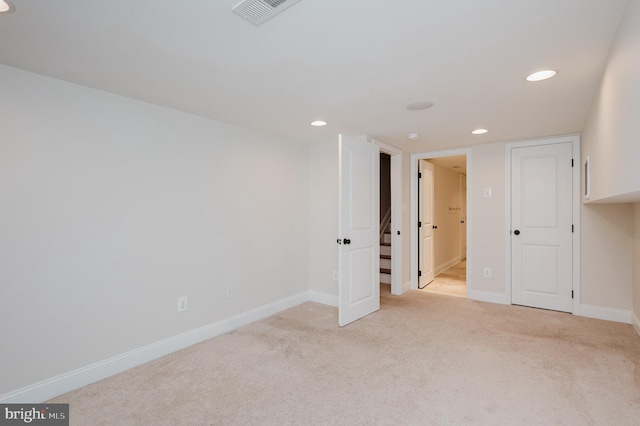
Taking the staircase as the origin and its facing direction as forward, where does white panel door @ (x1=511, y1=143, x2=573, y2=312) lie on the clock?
The white panel door is roughly at 10 o'clock from the staircase.

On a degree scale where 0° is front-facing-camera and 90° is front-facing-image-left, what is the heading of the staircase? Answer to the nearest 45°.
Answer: approximately 0°

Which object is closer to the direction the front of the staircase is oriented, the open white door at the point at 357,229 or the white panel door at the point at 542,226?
the open white door

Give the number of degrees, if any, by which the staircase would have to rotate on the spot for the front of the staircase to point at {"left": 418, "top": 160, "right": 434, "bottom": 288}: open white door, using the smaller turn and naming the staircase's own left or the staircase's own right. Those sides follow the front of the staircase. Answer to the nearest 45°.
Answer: approximately 90° to the staircase's own left

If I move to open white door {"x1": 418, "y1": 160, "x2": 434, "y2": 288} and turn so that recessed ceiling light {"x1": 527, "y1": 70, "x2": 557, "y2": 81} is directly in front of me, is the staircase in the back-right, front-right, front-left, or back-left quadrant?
back-right

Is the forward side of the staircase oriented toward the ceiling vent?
yes

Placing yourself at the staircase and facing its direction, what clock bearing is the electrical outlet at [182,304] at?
The electrical outlet is roughly at 1 o'clock from the staircase.
